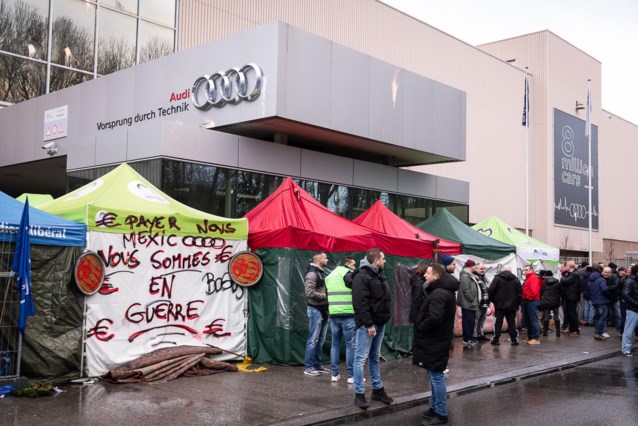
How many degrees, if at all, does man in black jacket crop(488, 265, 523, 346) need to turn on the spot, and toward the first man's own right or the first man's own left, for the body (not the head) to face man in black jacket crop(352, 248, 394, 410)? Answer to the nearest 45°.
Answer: approximately 180°

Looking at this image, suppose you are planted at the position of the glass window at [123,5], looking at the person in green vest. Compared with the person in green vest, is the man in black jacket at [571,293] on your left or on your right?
left

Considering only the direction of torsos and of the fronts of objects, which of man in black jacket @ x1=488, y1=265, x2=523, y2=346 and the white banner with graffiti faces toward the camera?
the white banner with graffiti

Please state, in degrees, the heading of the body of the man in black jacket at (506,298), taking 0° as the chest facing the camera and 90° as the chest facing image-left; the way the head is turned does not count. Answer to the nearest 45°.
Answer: approximately 180°

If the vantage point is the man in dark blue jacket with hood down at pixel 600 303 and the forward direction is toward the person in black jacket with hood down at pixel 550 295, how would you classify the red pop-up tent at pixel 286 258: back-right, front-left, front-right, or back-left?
front-left

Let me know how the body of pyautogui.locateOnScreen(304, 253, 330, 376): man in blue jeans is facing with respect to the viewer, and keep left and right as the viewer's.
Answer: facing to the right of the viewer

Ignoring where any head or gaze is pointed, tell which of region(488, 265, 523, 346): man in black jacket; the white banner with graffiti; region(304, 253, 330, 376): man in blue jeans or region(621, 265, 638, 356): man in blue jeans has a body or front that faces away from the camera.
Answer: the man in black jacket

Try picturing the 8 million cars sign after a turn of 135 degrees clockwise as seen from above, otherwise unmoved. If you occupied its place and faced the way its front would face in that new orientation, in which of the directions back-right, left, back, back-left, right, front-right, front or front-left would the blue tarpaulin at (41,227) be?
left

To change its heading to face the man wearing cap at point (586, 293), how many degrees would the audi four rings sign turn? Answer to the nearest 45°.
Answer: approximately 135° to its left

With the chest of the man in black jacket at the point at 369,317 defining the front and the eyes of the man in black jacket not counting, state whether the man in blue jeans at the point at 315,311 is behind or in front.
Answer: behind

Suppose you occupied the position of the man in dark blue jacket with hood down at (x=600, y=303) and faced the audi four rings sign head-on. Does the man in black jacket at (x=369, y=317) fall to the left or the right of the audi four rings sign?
left
